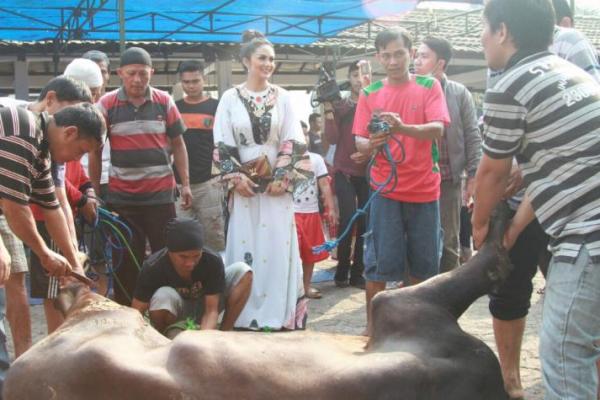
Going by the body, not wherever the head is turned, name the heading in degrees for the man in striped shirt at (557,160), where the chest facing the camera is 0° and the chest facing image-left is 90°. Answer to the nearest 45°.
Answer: approximately 135°

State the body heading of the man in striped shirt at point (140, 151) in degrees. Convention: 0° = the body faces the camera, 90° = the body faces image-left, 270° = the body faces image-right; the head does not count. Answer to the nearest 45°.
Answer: approximately 0°

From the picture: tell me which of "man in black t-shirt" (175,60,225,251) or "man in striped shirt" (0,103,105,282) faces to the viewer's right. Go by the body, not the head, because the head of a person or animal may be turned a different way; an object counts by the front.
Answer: the man in striped shirt

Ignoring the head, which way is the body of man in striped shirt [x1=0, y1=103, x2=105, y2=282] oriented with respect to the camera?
to the viewer's right

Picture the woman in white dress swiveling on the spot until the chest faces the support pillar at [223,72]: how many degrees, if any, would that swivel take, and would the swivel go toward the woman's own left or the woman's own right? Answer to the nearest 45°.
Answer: approximately 180°

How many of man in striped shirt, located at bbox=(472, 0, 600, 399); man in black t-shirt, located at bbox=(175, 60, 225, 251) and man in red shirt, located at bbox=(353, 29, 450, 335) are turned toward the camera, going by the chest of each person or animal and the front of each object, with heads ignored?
2

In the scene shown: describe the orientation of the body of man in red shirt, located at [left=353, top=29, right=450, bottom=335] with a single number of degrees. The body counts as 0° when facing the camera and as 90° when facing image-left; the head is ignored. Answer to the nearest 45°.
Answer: approximately 0°

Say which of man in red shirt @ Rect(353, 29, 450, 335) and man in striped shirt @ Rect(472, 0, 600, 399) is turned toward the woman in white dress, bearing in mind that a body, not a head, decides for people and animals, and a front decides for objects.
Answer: the man in striped shirt
